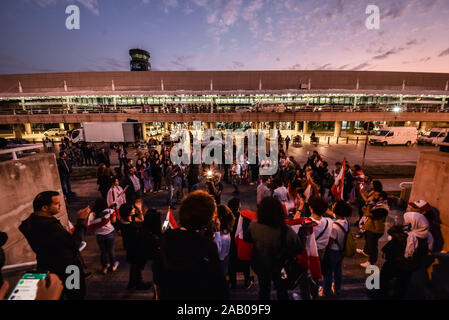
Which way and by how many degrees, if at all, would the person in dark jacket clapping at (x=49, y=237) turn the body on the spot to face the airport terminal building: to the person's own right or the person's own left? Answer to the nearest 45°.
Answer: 0° — they already face it

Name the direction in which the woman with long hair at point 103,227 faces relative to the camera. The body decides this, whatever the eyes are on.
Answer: away from the camera

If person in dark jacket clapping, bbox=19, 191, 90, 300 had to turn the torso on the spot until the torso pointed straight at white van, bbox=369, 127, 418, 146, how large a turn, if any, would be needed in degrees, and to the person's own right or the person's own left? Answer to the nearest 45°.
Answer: approximately 45° to the person's own right

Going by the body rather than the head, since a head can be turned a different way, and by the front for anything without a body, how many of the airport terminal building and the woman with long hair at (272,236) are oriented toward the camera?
1

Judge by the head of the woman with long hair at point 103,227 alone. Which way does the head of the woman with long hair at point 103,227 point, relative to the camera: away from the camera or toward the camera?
away from the camera

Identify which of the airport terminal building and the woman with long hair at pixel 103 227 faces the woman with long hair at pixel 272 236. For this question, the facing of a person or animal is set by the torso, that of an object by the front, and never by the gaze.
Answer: the airport terminal building

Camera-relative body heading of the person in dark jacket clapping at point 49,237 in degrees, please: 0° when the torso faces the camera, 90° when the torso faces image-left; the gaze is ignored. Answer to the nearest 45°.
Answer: approximately 225°

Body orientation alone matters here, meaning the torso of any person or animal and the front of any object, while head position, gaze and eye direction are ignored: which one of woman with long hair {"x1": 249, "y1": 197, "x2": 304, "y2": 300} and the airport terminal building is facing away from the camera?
the woman with long hair

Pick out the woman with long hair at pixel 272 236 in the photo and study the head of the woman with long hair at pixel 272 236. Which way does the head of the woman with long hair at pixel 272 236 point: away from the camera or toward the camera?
away from the camera

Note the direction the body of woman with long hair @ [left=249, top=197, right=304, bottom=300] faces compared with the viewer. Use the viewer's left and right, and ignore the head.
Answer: facing away from the viewer

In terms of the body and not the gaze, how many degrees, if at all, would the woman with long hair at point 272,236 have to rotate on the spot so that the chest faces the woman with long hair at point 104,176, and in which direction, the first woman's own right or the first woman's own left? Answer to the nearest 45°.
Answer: approximately 45° to the first woman's own left

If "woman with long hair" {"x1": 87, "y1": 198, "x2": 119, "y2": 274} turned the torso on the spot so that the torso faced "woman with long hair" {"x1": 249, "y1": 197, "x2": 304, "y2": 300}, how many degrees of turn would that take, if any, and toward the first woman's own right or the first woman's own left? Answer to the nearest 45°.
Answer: approximately 135° to the first woman's own right

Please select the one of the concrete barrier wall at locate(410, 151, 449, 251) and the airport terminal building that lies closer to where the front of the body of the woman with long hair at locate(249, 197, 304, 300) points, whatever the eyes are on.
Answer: the airport terminal building

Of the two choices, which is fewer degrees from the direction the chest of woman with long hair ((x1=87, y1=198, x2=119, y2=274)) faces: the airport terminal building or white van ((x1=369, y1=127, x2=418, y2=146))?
the airport terminal building

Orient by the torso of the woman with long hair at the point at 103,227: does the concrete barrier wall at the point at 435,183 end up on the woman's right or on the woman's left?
on the woman's right

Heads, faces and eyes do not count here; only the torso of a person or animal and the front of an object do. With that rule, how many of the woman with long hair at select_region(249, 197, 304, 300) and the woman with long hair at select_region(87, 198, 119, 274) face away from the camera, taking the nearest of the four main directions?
2

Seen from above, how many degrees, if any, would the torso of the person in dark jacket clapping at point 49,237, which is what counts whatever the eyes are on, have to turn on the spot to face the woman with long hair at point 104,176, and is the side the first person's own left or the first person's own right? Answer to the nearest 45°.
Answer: approximately 45° to the first person's own left

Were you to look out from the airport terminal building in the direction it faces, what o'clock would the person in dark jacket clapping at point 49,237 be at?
The person in dark jacket clapping is roughly at 12 o'clock from the airport terminal building.
